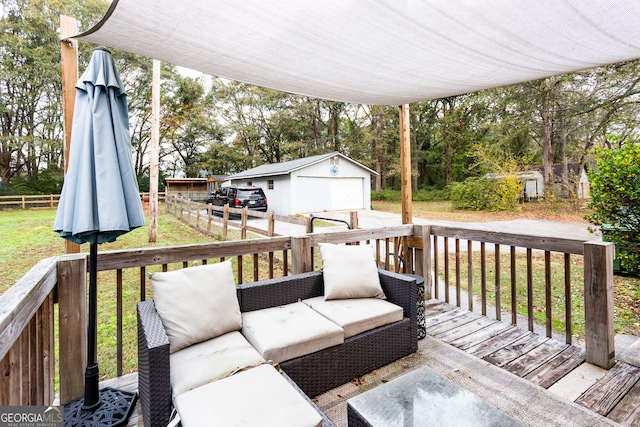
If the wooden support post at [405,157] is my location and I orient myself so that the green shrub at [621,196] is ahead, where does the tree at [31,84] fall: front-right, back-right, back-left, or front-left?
back-left

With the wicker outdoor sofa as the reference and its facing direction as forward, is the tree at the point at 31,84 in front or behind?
behind

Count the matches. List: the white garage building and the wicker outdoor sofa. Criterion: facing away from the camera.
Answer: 0

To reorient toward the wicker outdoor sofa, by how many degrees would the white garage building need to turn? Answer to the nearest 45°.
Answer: approximately 45° to its right

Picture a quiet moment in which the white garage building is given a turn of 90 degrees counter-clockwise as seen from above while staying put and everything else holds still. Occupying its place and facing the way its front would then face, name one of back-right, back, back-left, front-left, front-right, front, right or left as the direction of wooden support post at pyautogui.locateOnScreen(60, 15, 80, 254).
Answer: back-right

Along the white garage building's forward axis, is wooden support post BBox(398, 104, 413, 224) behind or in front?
in front

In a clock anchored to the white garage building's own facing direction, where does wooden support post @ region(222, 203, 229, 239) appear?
The wooden support post is roughly at 2 o'clock from the white garage building.

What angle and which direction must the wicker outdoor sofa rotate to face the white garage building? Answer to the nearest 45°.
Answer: approximately 135° to its left

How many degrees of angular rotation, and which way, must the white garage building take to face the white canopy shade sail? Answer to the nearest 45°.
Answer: approximately 45° to its right

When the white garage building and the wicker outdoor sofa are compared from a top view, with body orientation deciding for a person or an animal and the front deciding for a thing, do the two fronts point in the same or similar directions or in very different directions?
same or similar directions

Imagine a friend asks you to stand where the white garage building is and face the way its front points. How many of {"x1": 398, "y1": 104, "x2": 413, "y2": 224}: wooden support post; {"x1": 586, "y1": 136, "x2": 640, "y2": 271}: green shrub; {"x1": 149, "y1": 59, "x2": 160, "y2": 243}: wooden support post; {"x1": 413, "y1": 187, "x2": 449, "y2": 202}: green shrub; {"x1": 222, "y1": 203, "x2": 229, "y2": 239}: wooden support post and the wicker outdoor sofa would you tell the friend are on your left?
1

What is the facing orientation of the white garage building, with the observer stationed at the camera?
facing the viewer and to the right of the viewer

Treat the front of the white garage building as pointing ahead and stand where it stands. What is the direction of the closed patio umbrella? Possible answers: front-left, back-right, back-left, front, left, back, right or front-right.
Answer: front-right
